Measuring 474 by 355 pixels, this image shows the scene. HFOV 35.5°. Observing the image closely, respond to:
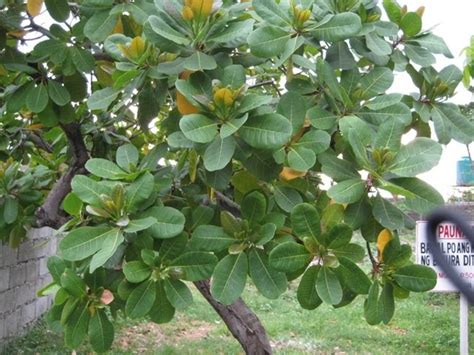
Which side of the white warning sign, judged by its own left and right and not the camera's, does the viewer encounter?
front

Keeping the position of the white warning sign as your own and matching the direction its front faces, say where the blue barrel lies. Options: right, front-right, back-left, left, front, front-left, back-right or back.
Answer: back
